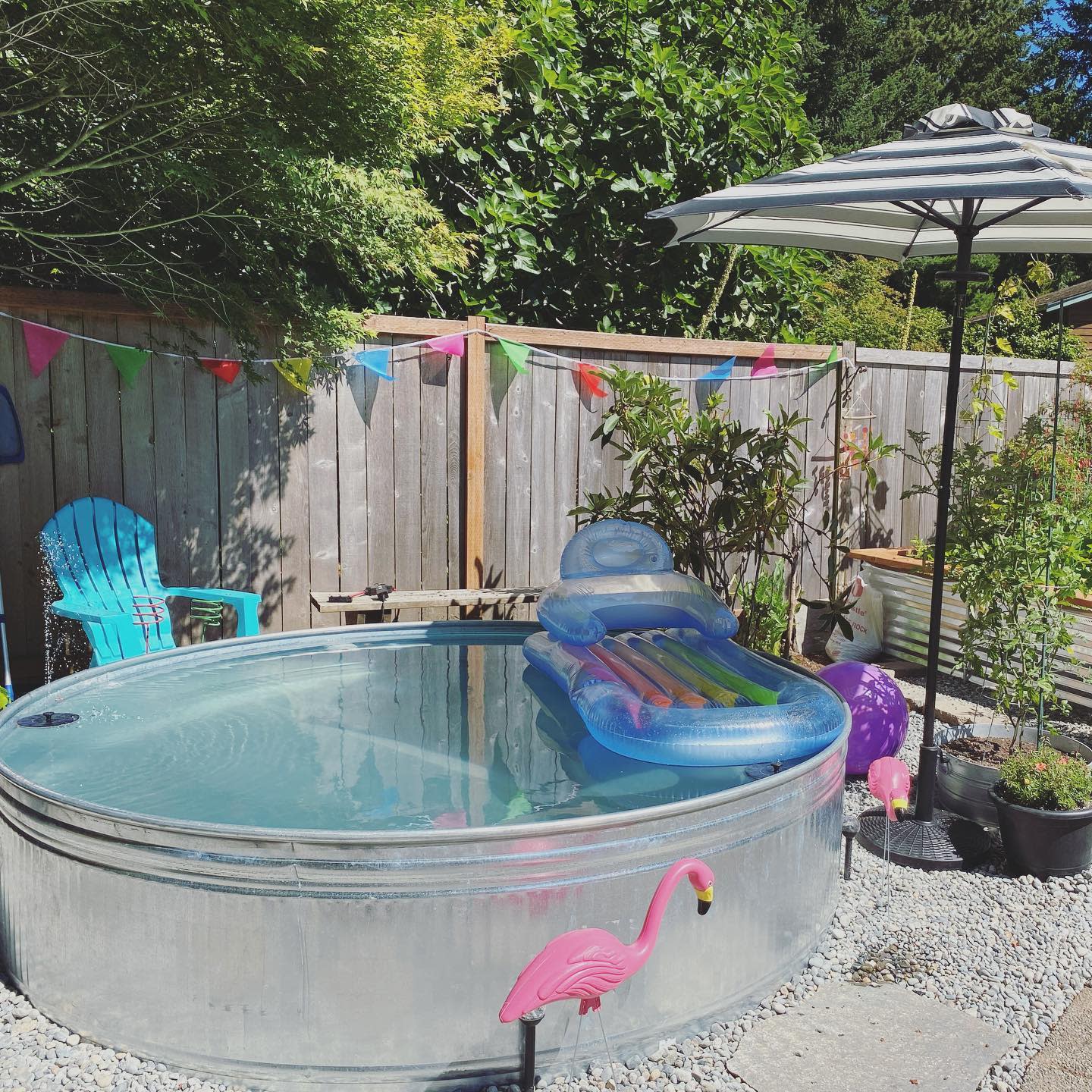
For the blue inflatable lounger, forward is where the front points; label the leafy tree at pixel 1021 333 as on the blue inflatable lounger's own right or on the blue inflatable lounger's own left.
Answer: on the blue inflatable lounger's own left

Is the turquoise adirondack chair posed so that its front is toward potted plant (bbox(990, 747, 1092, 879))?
yes

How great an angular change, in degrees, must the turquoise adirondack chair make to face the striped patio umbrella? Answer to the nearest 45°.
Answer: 0° — it already faces it

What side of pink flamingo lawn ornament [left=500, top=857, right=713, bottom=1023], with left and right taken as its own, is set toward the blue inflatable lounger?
left

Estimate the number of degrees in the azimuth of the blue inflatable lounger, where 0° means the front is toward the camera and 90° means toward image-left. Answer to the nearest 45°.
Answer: approximately 315°

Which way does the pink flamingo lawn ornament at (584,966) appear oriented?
to the viewer's right

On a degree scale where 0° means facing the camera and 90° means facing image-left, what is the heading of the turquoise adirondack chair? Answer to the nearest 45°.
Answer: approximately 315°

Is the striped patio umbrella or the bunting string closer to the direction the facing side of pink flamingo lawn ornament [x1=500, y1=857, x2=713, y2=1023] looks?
the striped patio umbrella

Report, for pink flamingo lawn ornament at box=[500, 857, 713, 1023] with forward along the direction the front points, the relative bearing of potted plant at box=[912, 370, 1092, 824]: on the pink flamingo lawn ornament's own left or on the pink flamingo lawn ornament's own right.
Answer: on the pink flamingo lawn ornament's own left
